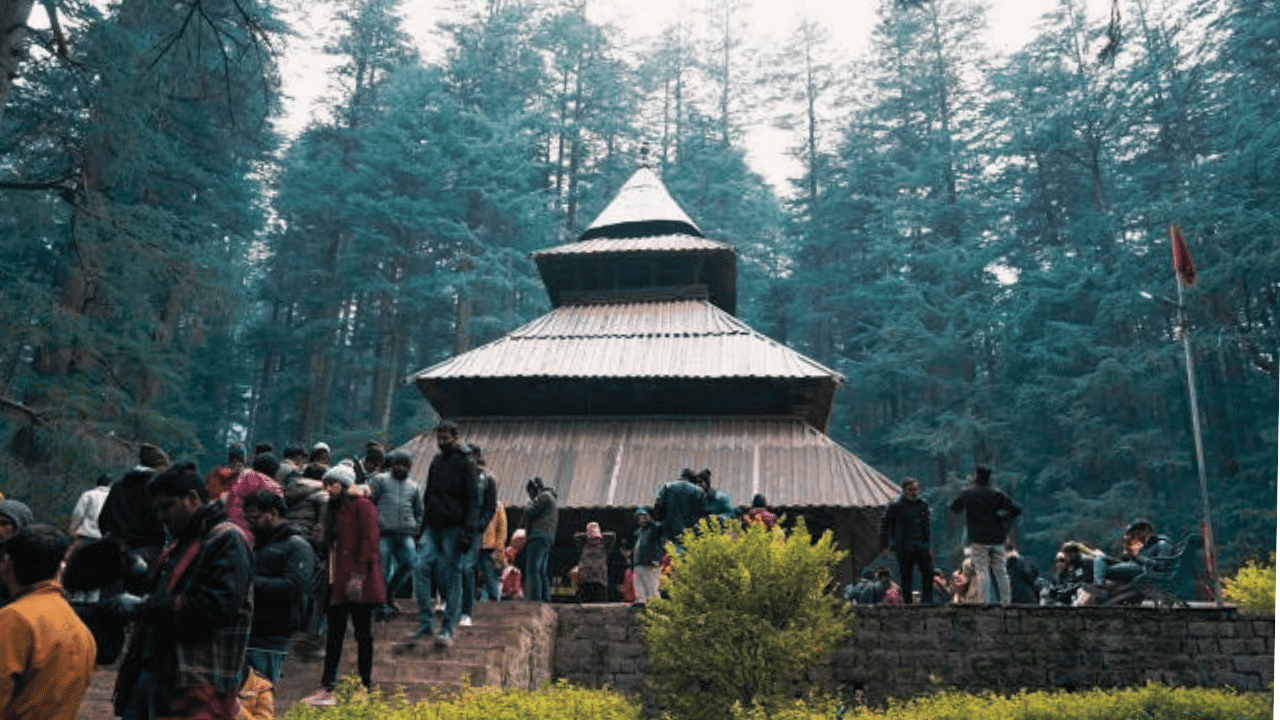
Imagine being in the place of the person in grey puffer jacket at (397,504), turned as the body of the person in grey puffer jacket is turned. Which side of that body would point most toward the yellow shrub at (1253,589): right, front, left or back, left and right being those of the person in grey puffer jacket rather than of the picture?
left

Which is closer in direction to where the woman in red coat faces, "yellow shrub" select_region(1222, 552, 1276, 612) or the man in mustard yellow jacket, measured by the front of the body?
the man in mustard yellow jacket

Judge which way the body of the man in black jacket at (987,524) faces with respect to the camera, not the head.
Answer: away from the camera

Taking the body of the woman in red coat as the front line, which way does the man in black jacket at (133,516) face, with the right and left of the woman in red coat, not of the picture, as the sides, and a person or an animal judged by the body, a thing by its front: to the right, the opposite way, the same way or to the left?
the opposite way

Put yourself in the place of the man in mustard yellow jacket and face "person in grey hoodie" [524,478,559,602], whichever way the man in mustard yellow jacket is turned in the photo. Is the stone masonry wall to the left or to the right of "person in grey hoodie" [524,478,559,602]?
right
